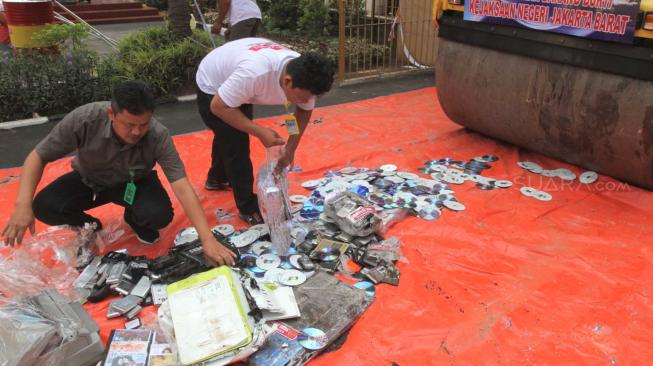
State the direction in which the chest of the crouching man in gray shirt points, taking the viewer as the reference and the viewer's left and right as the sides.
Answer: facing the viewer

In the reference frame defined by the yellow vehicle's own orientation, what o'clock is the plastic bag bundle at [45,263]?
The plastic bag bundle is roughly at 12 o'clock from the yellow vehicle.

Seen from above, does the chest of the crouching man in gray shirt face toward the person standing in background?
no

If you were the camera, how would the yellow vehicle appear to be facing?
facing the viewer and to the left of the viewer

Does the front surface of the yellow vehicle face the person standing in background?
no

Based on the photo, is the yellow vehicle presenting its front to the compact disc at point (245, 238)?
yes

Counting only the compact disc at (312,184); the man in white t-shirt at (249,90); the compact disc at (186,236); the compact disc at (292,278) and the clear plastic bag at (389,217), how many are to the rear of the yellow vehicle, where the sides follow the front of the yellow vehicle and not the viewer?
0

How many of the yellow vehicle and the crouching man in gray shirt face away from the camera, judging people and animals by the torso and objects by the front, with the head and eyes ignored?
0

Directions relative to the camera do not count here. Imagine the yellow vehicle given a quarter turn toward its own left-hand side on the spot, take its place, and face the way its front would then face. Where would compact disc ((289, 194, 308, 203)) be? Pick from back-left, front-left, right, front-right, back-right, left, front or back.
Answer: right

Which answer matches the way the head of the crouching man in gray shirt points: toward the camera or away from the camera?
toward the camera

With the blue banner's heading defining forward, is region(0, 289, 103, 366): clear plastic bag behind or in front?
in front

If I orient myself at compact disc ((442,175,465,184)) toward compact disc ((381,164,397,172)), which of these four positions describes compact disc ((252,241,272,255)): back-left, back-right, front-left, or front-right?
front-left

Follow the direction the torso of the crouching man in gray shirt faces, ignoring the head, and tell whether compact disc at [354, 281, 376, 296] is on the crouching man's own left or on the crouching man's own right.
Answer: on the crouching man's own left

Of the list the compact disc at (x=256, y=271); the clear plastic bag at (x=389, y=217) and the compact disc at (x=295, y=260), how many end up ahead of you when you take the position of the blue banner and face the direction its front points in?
3
